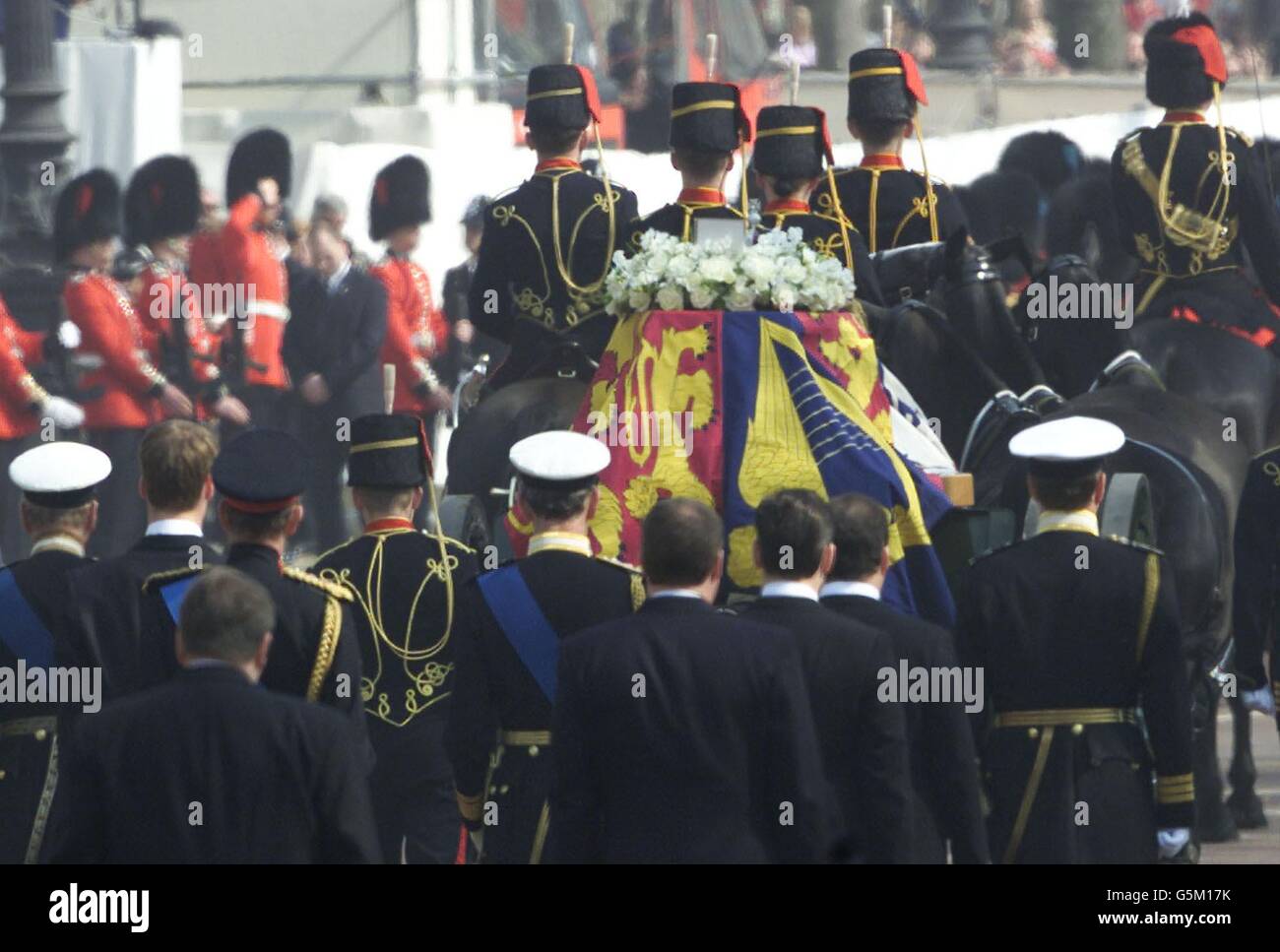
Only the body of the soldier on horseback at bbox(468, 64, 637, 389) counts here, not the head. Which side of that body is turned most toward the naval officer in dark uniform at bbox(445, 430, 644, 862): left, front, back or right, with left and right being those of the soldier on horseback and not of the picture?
back

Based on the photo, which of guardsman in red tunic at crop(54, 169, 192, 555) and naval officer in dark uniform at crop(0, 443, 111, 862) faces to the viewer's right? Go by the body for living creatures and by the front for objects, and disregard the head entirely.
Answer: the guardsman in red tunic

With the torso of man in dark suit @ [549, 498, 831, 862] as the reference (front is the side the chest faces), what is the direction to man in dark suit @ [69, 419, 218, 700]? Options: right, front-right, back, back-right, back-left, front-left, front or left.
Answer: front-left

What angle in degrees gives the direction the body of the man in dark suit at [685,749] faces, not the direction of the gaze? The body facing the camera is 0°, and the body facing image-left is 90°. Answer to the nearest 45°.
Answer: approximately 180°

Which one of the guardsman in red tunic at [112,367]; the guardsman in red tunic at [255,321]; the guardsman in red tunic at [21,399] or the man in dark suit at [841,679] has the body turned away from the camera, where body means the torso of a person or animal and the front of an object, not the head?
the man in dark suit

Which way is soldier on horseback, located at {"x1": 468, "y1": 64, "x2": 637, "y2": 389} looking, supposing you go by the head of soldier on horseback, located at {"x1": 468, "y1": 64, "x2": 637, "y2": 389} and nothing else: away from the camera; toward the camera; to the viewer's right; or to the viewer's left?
away from the camera

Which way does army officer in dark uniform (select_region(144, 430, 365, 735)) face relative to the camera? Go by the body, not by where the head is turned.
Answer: away from the camera

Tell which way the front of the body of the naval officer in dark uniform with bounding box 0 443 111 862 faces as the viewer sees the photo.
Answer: away from the camera

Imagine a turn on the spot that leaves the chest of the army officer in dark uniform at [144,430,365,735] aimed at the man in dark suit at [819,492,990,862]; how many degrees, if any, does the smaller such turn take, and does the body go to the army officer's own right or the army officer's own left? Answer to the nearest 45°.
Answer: approximately 90° to the army officer's own right

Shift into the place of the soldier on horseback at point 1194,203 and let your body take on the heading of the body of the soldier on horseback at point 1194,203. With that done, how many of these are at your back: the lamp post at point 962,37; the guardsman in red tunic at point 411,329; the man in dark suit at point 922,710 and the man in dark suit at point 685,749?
2

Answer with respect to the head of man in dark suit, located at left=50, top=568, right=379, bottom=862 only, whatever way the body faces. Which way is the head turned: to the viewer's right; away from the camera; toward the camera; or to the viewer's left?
away from the camera

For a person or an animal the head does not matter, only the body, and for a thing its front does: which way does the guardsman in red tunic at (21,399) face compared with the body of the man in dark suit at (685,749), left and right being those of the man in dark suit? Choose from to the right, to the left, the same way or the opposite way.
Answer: to the right

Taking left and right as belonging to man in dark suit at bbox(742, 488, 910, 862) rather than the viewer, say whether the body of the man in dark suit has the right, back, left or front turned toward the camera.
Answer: back

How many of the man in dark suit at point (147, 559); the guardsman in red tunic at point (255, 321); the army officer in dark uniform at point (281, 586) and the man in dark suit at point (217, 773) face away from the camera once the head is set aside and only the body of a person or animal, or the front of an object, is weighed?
3
